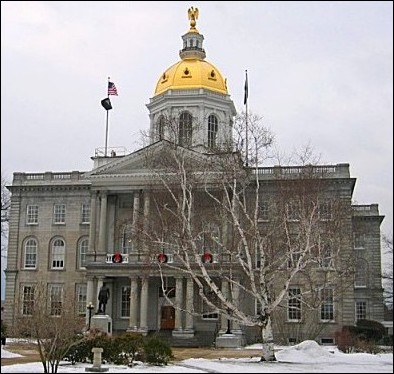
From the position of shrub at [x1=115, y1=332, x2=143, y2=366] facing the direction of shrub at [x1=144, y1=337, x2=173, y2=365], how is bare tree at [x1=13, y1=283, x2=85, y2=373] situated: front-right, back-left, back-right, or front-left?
back-right

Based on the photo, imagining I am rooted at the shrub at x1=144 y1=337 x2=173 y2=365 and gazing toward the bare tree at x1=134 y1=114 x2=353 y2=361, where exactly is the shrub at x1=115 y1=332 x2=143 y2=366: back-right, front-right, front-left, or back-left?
back-left

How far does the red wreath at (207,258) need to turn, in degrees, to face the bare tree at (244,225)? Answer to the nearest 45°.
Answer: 0° — it already faces it

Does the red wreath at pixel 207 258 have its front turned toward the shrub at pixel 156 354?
yes

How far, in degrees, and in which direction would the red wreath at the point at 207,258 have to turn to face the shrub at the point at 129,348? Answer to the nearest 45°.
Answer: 0° — it already faces it

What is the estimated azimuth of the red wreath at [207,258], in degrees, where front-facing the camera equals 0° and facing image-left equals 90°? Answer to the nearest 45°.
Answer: approximately 0°

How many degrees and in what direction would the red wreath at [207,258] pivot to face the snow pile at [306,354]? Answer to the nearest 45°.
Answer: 0° — it already faces it
